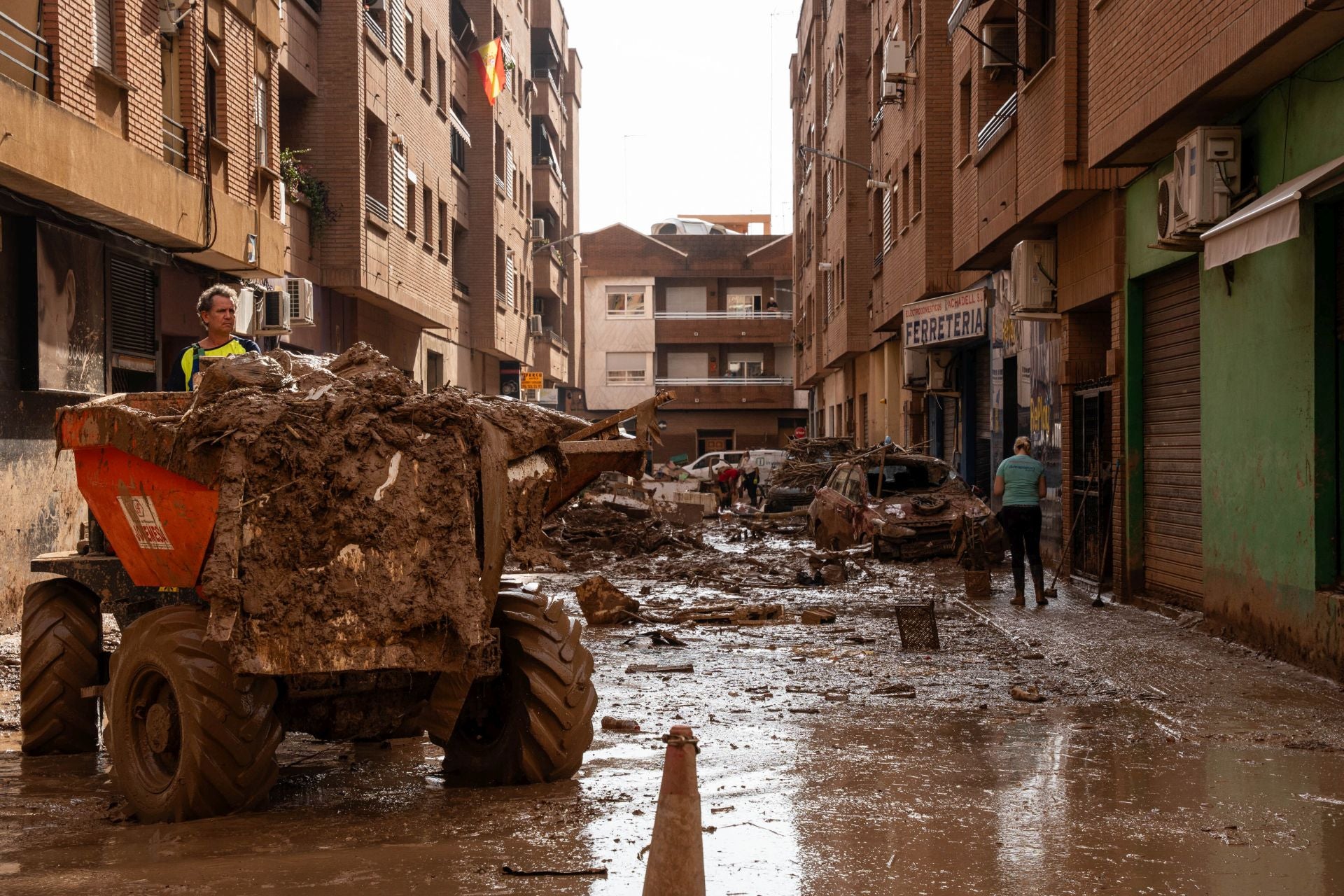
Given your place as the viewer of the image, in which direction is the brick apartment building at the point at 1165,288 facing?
facing the viewer and to the left of the viewer

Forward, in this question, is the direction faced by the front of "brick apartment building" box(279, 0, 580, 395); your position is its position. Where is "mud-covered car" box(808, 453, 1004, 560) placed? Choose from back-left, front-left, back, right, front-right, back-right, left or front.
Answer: front

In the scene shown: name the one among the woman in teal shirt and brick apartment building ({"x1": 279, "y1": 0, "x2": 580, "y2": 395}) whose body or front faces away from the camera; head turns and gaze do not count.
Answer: the woman in teal shirt

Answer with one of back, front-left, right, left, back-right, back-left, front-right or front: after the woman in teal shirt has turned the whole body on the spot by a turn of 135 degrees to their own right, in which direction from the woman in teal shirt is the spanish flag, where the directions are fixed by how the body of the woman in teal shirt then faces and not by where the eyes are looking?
back

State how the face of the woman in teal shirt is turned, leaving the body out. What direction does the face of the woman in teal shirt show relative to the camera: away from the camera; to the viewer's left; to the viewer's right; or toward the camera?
away from the camera

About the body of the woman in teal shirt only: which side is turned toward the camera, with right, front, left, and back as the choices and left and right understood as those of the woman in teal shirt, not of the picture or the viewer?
back

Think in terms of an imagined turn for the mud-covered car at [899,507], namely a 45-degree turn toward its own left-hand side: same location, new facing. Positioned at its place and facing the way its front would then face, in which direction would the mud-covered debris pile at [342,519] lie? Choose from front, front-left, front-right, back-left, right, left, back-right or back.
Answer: right

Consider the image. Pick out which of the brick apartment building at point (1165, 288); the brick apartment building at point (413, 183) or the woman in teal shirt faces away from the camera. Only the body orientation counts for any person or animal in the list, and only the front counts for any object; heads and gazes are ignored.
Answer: the woman in teal shirt

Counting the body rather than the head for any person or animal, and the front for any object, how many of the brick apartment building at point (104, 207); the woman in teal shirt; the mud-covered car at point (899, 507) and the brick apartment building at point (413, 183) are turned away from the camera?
1

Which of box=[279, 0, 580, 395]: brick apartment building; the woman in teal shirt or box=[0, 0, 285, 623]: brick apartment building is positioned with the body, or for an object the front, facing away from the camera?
the woman in teal shirt

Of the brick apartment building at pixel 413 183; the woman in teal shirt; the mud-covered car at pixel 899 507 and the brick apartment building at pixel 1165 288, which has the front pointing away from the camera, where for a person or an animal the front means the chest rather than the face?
the woman in teal shirt

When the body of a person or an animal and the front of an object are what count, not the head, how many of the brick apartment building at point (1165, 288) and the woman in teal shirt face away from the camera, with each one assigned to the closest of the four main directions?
1
